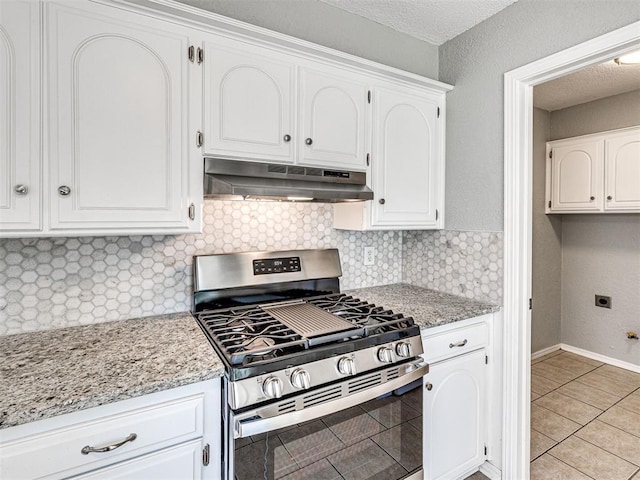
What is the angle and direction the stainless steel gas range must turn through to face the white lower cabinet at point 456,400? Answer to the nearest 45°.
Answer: approximately 90° to its left

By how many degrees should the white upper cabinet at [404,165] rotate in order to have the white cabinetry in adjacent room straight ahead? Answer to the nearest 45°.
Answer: approximately 90° to its left

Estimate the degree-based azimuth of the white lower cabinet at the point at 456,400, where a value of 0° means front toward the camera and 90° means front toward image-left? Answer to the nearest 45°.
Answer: approximately 315°

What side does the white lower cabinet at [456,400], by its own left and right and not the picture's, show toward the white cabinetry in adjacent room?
left

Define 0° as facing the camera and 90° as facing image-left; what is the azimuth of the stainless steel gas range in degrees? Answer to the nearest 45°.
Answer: approximately 315°

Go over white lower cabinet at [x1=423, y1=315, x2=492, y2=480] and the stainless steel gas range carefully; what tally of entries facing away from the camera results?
0

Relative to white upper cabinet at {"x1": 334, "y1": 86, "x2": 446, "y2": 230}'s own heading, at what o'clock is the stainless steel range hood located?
The stainless steel range hood is roughly at 3 o'clock from the white upper cabinet.

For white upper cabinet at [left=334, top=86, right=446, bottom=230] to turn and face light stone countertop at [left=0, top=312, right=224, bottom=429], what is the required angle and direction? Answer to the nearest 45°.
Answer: approximately 90° to its right

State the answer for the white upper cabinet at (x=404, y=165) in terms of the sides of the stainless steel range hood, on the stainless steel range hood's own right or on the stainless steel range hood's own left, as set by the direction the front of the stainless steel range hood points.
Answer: on the stainless steel range hood's own left

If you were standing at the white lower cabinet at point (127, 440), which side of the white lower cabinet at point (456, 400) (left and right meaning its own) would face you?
right
